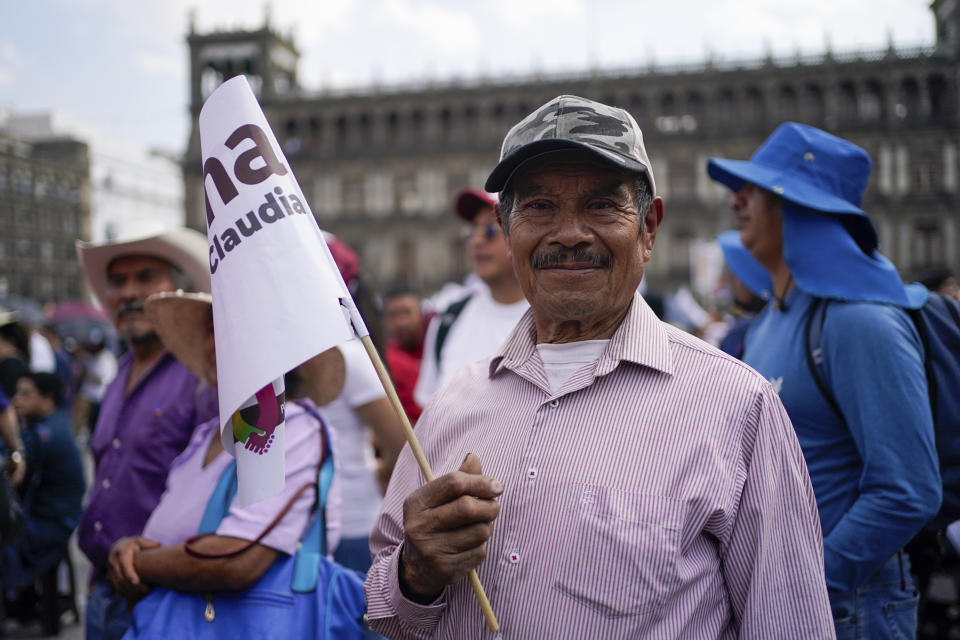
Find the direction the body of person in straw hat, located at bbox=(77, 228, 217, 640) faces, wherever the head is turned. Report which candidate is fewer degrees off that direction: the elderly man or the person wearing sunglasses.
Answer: the elderly man

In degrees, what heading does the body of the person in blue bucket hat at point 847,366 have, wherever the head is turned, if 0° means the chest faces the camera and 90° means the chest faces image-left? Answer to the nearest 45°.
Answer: approximately 90°

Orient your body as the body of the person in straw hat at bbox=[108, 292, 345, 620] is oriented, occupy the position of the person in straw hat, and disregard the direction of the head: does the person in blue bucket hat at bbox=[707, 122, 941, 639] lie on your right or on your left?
on your left

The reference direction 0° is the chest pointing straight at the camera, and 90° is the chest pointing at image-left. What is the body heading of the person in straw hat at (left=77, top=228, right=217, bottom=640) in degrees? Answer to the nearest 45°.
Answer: approximately 45°
